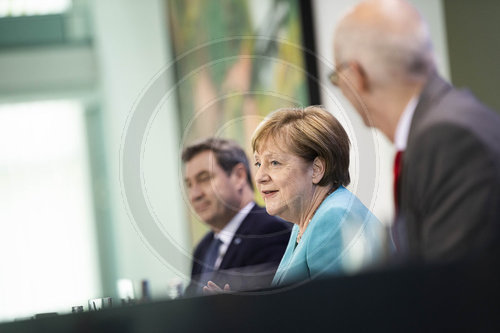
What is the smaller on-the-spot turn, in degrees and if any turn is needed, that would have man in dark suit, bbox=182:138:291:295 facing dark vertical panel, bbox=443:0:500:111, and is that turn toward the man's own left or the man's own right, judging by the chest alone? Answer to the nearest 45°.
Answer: approximately 180°

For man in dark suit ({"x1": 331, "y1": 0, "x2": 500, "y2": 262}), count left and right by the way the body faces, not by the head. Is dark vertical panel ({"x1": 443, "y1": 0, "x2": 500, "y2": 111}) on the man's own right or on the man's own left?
on the man's own right

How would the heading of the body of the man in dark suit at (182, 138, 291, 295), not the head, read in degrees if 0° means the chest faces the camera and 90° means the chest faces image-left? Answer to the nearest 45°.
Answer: approximately 45°

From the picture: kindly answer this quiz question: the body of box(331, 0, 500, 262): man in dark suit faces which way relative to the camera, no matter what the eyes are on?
to the viewer's left

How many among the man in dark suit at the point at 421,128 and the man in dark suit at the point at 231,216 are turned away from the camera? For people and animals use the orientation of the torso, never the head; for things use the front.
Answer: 0
